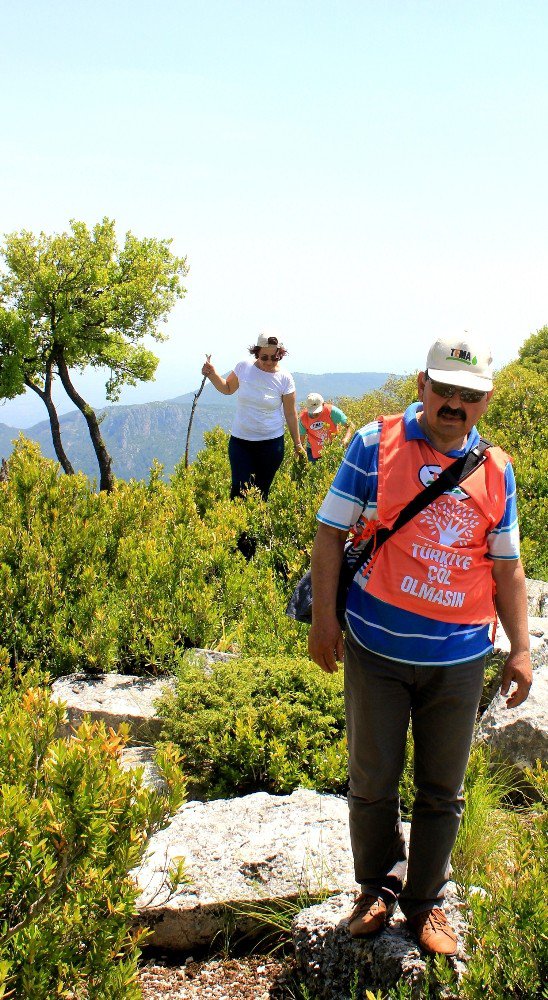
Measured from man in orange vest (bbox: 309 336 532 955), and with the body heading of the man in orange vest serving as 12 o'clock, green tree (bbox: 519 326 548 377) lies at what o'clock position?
The green tree is roughly at 6 o'clock from the man in orange vest.

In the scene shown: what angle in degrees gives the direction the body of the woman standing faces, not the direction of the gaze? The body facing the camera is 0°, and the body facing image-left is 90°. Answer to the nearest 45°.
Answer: approximately 0°

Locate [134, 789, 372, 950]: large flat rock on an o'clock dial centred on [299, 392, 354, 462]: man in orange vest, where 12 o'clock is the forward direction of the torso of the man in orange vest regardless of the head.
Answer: The large flat rock is roughly at 12 o'clock from the man in orange vest.

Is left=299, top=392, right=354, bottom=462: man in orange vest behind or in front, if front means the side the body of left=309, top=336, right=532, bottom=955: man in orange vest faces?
behind

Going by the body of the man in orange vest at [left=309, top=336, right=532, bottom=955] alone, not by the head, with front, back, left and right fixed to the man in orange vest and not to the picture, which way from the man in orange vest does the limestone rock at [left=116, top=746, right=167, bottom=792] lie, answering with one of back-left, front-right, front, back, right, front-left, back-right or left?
back-right

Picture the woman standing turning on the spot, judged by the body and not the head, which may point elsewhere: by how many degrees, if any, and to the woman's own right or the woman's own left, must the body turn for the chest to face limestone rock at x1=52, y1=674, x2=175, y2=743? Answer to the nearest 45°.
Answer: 0° — they already face it

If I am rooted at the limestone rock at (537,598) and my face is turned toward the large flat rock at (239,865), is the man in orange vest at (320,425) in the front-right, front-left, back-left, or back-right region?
back-right
